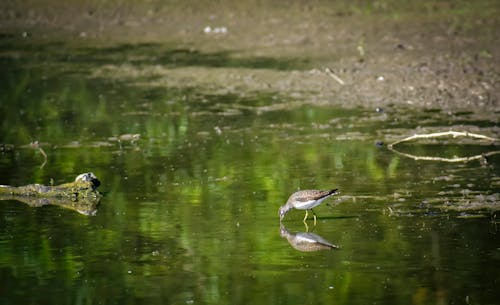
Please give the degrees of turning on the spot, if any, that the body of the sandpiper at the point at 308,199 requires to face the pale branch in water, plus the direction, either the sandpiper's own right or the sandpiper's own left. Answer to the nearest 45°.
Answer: approximately 135° to the sandpiper's own right

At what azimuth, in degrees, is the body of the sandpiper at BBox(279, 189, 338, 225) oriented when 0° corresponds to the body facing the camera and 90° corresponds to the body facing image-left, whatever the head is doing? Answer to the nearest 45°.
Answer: approximately 90°

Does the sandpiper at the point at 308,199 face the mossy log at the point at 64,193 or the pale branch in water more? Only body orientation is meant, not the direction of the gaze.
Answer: the mossy log
